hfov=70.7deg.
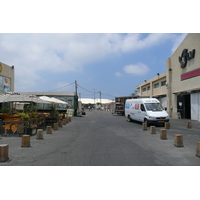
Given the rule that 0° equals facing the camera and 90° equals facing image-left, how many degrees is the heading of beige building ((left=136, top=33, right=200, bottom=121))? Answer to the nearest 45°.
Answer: approximately 45°

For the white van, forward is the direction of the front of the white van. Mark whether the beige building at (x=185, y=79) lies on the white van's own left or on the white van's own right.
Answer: on the white van's own left

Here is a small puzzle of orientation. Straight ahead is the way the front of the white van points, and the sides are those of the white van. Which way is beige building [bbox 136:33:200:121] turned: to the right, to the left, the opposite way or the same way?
to the right
